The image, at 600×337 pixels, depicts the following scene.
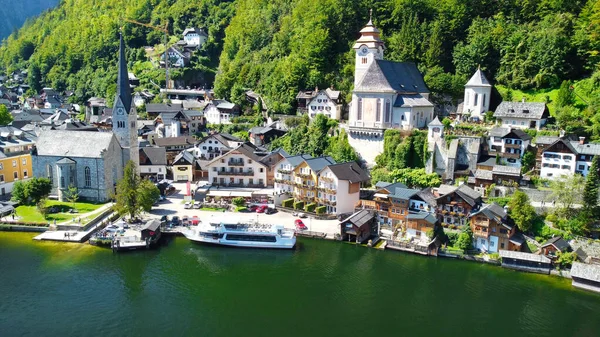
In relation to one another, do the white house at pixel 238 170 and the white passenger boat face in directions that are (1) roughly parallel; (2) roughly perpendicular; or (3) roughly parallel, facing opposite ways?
roughly perpendicular

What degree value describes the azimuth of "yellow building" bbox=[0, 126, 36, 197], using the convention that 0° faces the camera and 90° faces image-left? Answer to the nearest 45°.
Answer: approximately 315°

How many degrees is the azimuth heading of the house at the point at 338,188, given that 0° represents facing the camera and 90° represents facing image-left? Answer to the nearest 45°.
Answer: approximately 45°

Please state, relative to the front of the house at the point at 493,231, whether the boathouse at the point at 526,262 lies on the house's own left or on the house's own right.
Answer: on the house's own left

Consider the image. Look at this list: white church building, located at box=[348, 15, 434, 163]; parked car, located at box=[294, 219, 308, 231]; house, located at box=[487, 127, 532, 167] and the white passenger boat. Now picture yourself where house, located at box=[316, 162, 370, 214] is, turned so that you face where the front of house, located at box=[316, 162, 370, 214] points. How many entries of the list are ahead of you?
2

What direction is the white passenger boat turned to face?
to the viewer's left

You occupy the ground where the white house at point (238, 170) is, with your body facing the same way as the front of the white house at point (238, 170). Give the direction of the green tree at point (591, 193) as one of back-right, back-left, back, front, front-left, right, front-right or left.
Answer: front-left

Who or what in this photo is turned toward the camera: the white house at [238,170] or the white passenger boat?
the white house

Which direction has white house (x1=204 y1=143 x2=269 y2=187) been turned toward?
toward the camera
